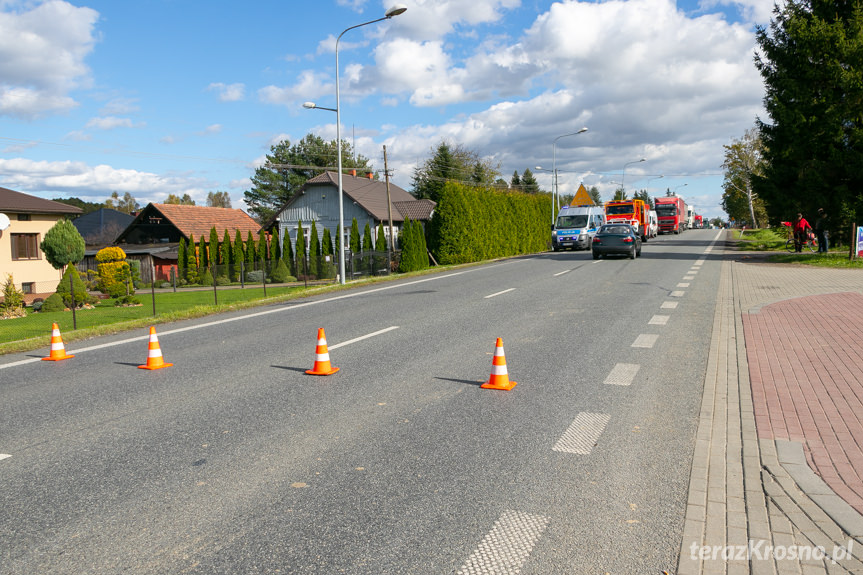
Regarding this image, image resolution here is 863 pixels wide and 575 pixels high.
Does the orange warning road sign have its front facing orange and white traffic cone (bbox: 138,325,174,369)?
yes

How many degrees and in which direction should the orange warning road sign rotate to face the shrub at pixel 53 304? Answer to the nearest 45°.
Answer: approximately 45° to its right

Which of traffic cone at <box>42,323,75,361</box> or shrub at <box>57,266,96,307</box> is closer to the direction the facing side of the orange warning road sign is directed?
the traffic cone

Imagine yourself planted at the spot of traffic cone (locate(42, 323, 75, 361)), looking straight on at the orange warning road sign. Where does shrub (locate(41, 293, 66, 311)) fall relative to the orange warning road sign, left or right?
left

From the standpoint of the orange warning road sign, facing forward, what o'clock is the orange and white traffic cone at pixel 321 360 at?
The orange and white traffic cone is roughly at 12 o'clock from the orange warning road sign.

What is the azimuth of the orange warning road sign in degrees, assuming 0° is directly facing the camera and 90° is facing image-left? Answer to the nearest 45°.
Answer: approximately 0°

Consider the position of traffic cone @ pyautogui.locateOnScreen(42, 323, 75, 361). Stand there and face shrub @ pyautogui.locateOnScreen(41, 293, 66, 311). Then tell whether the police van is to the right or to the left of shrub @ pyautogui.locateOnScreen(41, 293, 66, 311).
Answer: right

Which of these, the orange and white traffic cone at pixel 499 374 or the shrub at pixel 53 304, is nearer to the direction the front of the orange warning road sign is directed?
the orange and white traffic cone
